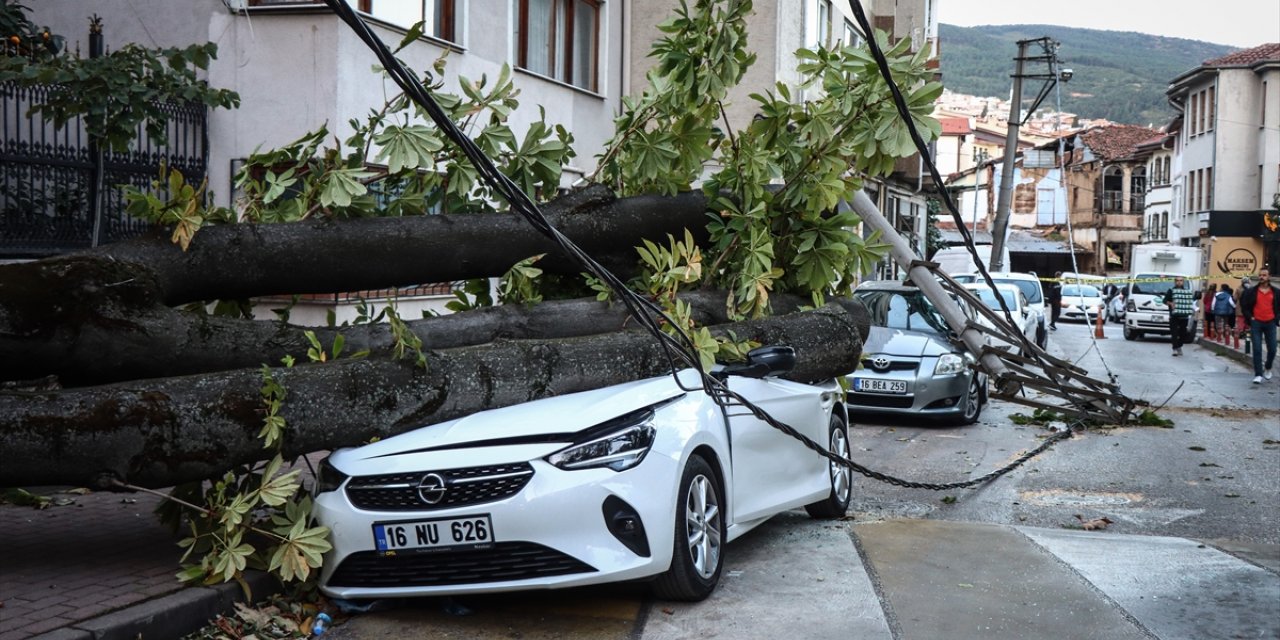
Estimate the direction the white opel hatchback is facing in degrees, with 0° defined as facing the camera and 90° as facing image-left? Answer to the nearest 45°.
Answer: approximately 45°

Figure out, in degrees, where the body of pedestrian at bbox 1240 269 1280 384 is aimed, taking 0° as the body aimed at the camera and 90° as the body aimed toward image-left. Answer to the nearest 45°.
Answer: approximately 0°

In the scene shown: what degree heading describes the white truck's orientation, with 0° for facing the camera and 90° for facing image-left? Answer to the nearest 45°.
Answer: approximately 0°

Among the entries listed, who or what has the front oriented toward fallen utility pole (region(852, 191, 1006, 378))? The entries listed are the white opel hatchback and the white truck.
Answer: the white truck

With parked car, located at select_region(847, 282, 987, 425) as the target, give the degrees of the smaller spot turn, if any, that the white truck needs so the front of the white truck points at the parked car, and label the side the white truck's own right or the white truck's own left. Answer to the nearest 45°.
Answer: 0° — it already faces it

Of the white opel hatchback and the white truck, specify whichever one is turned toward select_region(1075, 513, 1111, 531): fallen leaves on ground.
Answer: the white truck

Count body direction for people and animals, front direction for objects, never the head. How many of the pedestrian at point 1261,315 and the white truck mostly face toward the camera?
2

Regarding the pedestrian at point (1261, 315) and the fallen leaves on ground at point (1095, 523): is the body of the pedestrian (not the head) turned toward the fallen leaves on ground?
yes

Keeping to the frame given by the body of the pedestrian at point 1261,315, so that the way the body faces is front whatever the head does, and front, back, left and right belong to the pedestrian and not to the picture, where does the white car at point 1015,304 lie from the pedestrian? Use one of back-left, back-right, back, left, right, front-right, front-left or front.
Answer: right

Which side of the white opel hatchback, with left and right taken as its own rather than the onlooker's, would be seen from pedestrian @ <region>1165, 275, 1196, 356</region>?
back

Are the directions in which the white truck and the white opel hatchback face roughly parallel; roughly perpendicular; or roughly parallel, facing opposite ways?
roughly parallel

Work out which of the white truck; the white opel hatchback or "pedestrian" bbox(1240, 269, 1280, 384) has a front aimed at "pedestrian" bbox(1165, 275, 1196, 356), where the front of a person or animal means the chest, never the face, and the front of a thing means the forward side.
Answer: the white truck

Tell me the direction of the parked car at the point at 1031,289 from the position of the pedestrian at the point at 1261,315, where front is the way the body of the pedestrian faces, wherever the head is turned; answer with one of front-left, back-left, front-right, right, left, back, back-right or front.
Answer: back-right
